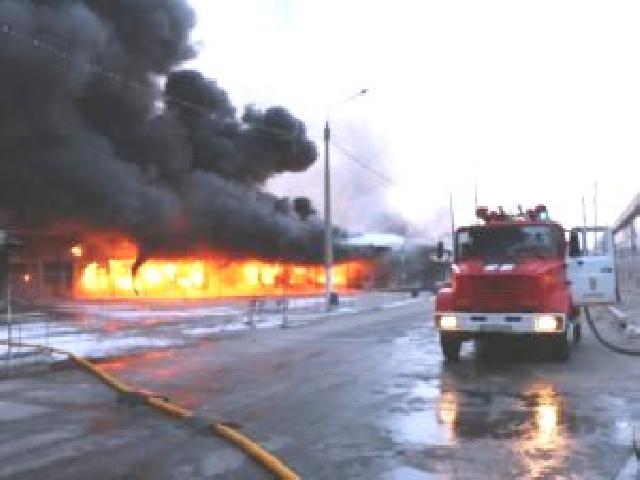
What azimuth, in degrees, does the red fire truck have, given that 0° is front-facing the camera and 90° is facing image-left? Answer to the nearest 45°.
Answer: approximately 0°

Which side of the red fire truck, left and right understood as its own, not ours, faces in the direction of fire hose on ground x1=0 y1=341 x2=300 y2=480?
front
